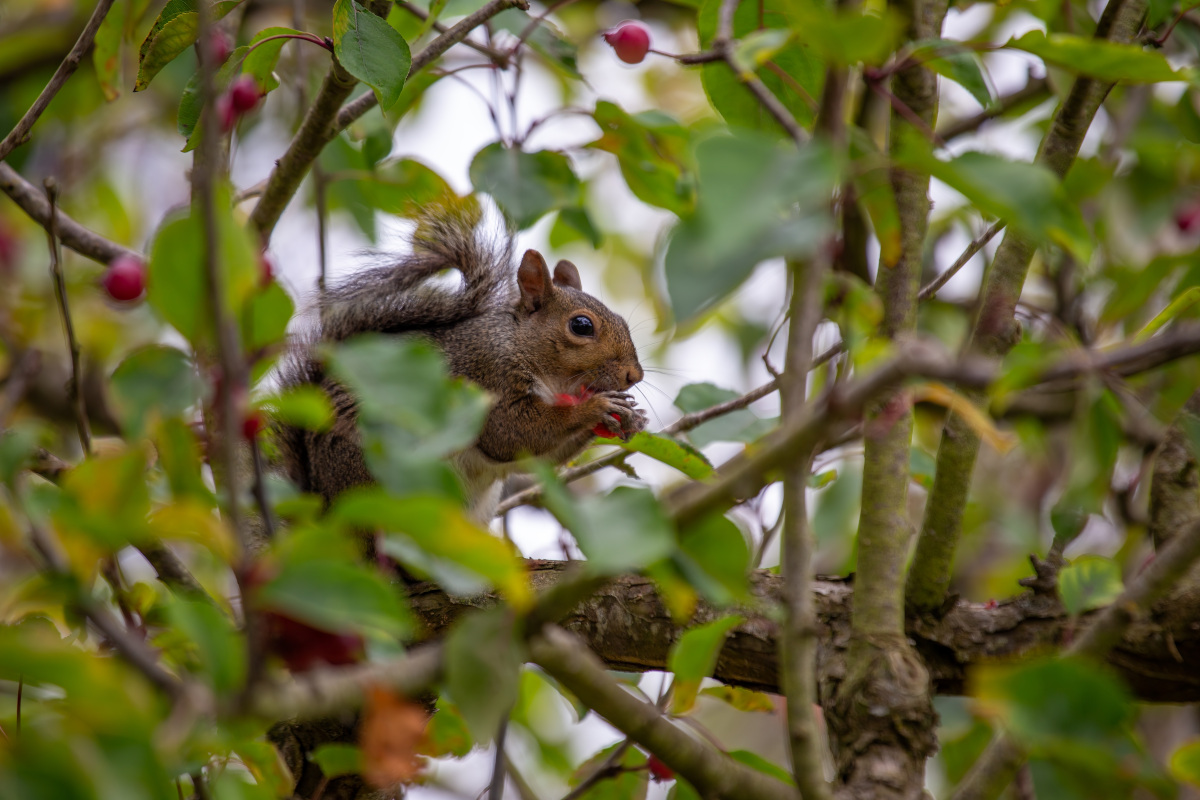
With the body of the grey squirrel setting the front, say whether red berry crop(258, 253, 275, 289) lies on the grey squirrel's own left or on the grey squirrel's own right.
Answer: on the grey squirrel's own right

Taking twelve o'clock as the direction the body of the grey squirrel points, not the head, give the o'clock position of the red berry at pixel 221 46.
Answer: The red berry is roughly at 4 o'clock from the grey squirrel.

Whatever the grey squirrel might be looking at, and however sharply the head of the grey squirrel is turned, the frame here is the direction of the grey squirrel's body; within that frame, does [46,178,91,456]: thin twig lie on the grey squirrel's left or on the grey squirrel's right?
on the grey squirrel's right

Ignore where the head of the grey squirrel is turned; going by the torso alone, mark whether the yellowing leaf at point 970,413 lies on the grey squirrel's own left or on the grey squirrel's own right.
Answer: on the grey squirrel's own right

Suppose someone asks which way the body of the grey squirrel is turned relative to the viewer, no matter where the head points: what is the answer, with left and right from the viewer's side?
facing to the right of the viewer
